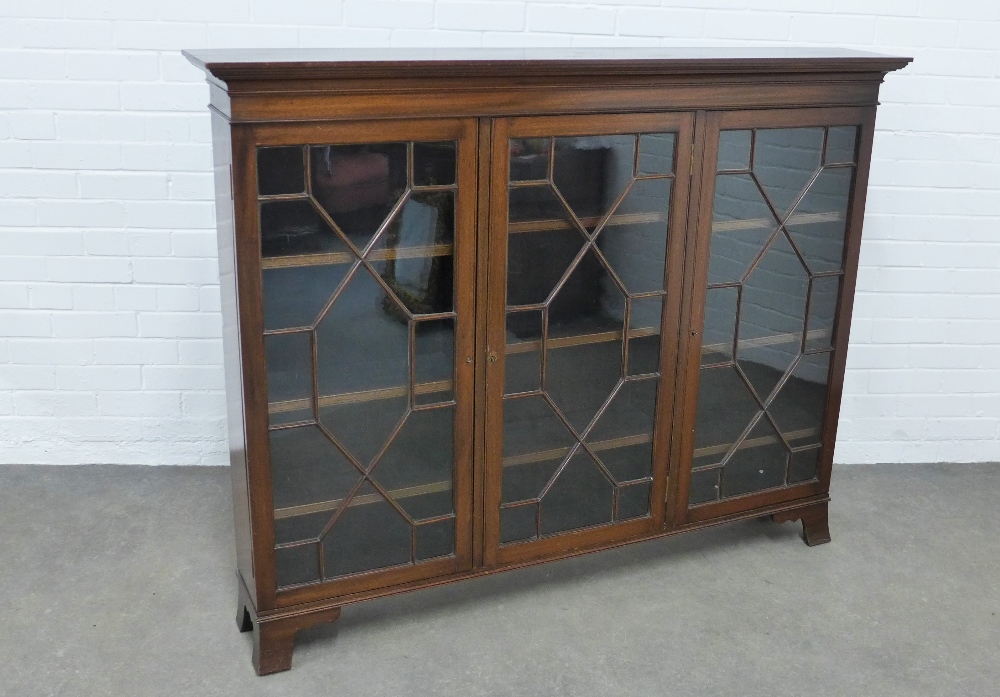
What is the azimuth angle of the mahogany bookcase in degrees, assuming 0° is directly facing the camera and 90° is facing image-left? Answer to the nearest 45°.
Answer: approximately 315°
